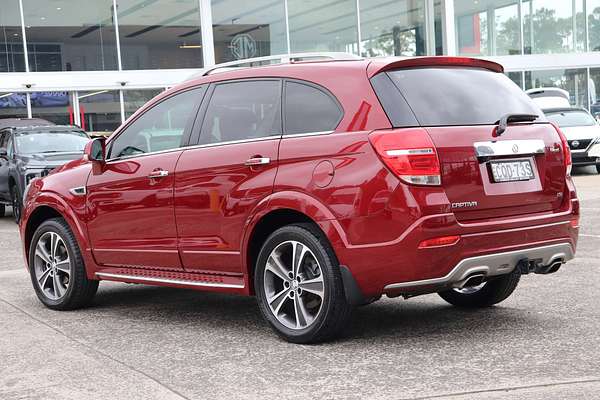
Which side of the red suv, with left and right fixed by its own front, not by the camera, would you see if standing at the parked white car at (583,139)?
right

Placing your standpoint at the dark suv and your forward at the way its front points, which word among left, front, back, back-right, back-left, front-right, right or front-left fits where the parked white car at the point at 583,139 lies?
front-left

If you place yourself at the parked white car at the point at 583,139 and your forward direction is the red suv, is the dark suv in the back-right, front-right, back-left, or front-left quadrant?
front-right

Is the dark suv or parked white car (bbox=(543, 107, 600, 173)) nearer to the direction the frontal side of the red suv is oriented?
the dark suv

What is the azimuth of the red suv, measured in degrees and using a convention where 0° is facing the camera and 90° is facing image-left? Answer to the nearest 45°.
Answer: approximately 135°

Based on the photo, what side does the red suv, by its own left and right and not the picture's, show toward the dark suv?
front

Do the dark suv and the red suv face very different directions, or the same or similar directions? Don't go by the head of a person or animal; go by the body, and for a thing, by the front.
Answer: very different directions
